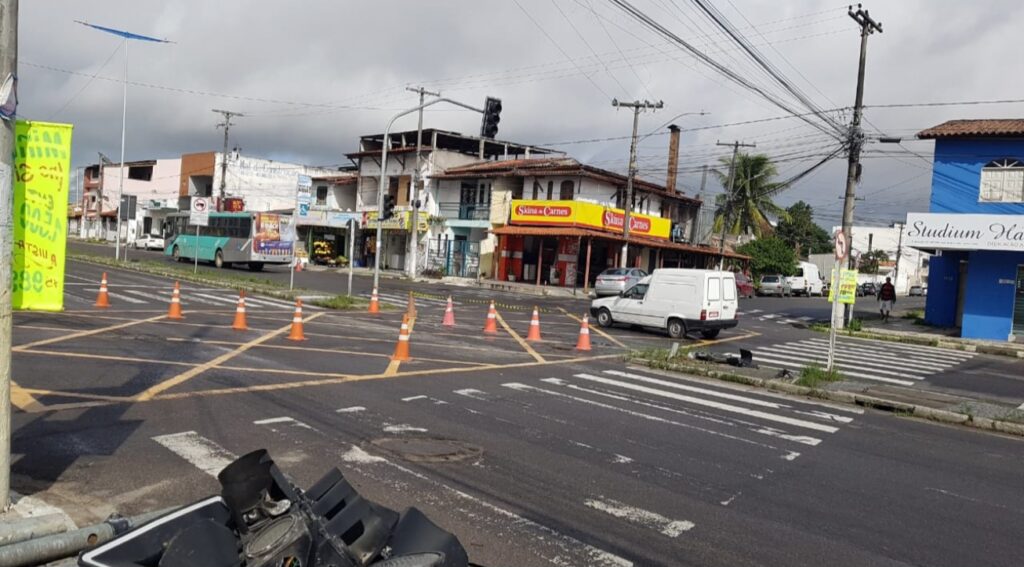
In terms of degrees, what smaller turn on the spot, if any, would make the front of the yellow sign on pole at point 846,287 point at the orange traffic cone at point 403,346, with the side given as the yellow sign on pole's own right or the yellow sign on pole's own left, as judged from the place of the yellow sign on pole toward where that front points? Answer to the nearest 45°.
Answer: approximately 45° to the yellow sign on pole's own right

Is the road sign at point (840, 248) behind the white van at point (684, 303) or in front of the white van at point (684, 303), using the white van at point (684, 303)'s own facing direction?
behind

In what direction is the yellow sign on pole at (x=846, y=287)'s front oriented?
toward the camera

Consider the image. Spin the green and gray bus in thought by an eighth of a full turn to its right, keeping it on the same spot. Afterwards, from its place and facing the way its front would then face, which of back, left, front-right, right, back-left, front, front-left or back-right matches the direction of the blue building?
back-right

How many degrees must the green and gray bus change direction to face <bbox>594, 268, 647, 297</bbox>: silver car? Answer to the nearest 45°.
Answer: approximately 180°

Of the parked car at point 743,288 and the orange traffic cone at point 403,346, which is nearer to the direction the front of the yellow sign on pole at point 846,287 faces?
the orange traffic cone

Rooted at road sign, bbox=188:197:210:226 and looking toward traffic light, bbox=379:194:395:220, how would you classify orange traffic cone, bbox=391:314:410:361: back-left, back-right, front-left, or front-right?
front-right

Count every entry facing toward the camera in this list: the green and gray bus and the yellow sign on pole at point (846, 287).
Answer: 1

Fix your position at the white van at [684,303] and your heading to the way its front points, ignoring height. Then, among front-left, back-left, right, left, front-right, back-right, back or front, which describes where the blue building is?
right

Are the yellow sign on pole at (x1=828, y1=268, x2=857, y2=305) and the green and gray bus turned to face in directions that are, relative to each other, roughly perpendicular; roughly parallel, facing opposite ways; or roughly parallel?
roughly perpendicular

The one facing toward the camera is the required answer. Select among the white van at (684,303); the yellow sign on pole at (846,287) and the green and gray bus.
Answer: the yellow sign on pole

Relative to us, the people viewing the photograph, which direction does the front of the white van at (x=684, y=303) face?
facing away from the viewer and to the left of the viewer

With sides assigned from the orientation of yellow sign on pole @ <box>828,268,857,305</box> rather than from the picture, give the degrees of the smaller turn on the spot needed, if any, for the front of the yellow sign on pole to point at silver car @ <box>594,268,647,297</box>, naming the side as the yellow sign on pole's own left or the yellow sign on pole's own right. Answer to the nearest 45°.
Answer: approximately 135° to the yellow sign on pole's own right

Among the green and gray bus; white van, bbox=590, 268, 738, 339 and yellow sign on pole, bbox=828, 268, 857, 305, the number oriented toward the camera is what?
1
